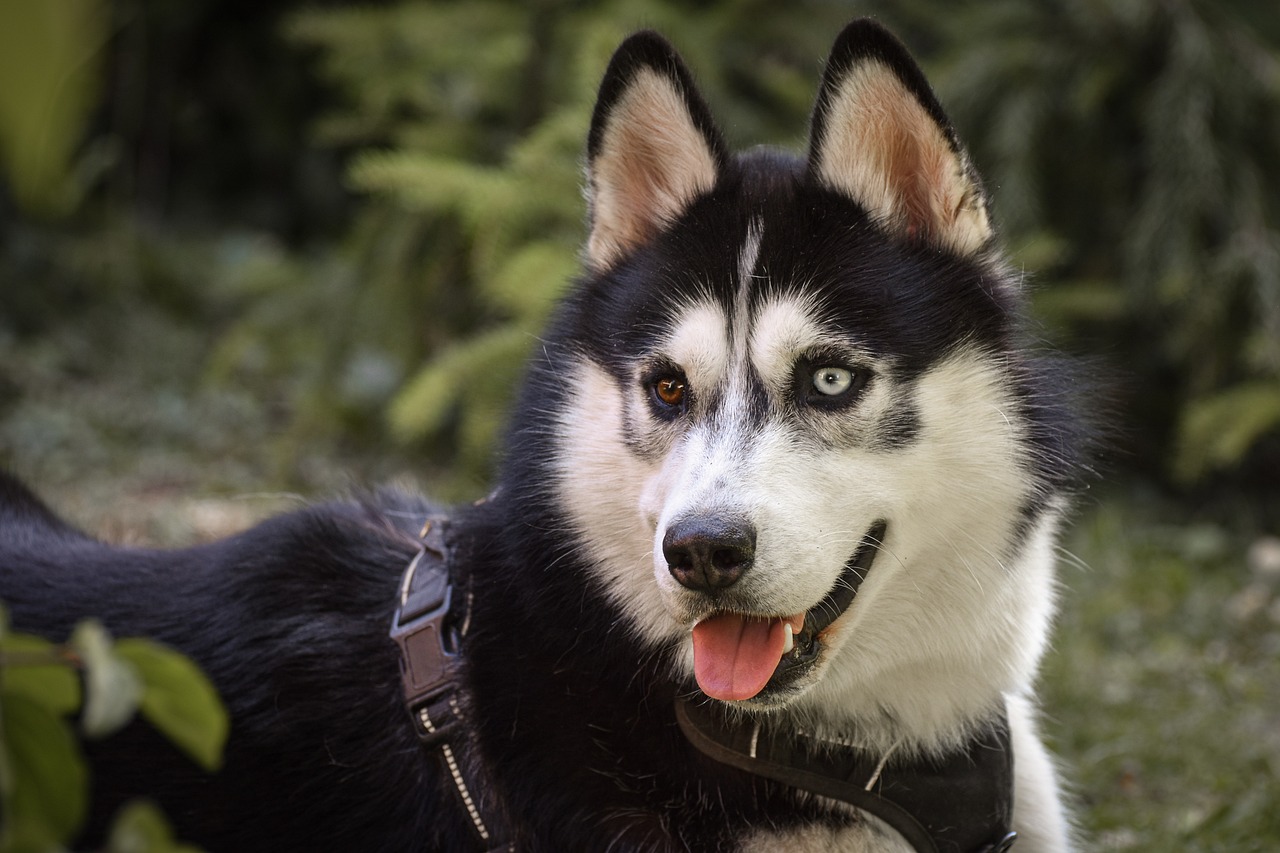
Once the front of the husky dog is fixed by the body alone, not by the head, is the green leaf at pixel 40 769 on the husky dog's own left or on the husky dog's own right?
on the husky dog's own right

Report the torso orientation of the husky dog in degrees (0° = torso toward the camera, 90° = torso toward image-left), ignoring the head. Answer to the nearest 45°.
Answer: approximately 315°

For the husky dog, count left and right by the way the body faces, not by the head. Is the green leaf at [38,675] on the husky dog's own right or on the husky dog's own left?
on the husky dog's own right

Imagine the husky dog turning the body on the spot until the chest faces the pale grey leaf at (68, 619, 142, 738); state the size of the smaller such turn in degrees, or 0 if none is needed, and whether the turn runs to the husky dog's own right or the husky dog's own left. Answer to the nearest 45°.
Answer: approximately 90° to the husky dog's own right

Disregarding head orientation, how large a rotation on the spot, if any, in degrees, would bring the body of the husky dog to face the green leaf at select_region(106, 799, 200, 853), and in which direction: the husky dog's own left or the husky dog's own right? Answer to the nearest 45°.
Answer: approximately 90° to the husky dog's own right
